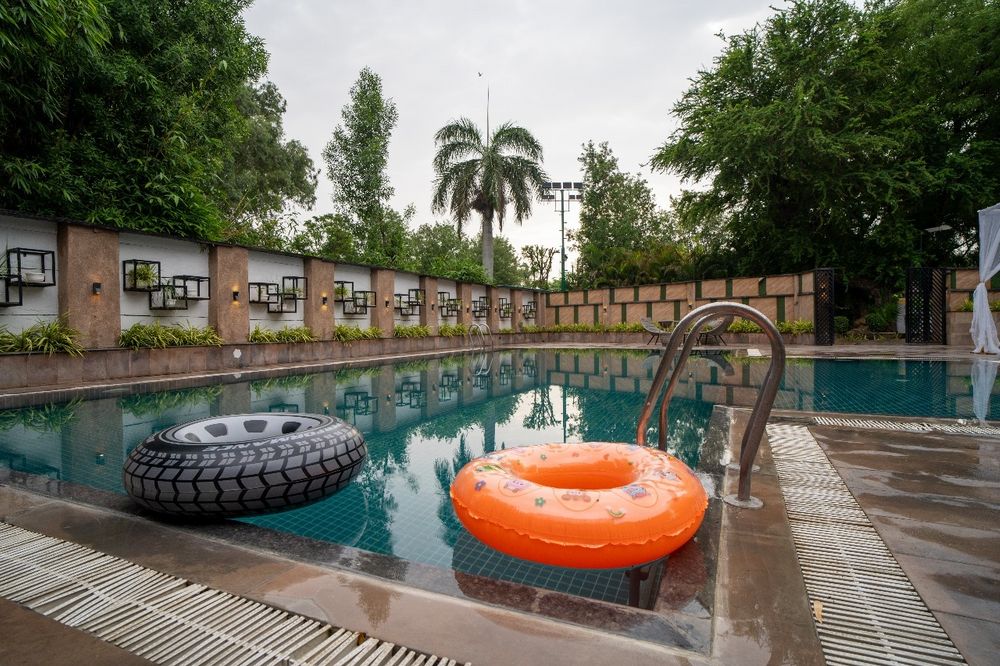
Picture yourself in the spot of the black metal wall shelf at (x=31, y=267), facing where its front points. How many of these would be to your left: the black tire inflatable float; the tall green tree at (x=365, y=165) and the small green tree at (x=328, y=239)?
2

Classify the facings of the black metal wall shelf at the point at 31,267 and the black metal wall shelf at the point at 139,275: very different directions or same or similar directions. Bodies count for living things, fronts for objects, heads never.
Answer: same or similar directions

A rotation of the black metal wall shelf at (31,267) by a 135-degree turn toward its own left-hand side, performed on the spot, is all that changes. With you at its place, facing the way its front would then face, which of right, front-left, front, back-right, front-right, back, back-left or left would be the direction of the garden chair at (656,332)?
right

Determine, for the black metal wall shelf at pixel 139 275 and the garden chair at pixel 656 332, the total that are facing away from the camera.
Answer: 0

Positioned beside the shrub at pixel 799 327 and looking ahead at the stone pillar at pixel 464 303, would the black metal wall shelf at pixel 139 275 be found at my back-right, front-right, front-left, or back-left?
front-left

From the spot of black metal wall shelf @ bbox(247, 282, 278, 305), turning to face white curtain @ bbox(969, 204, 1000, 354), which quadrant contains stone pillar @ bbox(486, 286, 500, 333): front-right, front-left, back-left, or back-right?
front-left

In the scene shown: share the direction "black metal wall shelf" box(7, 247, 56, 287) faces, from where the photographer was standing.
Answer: facing the viewer and to the right of the viewer
